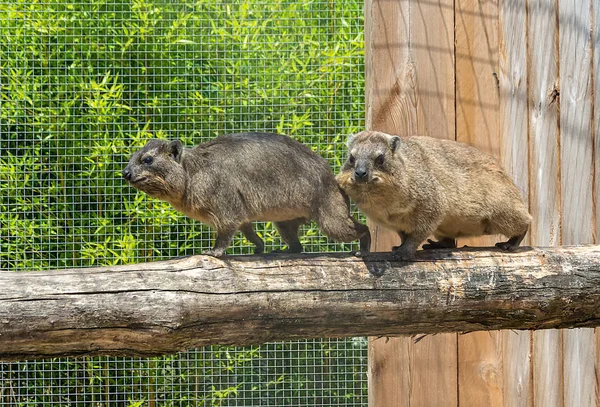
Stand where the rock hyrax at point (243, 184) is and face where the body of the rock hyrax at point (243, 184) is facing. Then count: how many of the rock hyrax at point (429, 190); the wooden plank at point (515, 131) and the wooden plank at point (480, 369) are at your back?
3

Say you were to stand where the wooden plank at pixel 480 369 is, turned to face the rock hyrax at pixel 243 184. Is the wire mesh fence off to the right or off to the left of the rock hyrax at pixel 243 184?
right

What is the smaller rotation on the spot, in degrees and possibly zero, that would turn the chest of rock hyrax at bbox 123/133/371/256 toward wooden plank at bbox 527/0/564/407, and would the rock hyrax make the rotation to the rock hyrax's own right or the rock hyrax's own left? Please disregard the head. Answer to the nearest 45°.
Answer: approximately 180°

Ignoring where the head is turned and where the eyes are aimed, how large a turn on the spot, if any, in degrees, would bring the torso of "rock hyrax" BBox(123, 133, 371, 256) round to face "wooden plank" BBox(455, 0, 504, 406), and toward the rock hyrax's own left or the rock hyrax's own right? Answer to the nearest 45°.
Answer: approximately 180°

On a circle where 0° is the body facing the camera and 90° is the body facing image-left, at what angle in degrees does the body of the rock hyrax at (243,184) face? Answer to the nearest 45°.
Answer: approximately 90°

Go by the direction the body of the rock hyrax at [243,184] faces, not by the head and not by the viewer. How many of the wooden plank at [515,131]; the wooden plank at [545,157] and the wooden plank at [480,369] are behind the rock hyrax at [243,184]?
3

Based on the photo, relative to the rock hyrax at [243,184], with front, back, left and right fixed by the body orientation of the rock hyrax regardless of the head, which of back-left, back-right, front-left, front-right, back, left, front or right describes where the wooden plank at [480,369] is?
back

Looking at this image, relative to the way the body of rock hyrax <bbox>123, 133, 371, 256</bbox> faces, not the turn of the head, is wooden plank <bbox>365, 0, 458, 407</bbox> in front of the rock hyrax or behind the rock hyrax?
behind

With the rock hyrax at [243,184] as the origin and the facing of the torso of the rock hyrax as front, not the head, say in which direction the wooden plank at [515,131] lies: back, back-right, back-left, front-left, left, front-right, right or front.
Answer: back

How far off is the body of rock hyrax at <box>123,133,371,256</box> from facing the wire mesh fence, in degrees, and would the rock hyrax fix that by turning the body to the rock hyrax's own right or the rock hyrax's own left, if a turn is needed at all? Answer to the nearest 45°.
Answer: approximately 90° to the rock hyrax's own right

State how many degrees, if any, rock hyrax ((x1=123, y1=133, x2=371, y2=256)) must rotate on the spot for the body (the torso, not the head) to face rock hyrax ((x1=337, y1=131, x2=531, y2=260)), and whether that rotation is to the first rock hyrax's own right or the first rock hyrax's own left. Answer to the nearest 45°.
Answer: approximately 180°
